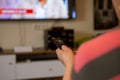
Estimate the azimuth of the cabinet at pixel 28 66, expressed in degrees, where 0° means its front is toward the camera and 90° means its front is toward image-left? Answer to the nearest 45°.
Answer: approximately 0°

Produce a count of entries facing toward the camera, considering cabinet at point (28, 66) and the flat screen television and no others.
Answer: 2

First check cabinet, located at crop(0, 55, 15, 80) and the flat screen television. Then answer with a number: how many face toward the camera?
2

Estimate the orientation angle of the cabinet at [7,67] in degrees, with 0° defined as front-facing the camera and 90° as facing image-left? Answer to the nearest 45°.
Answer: approximately 0°
